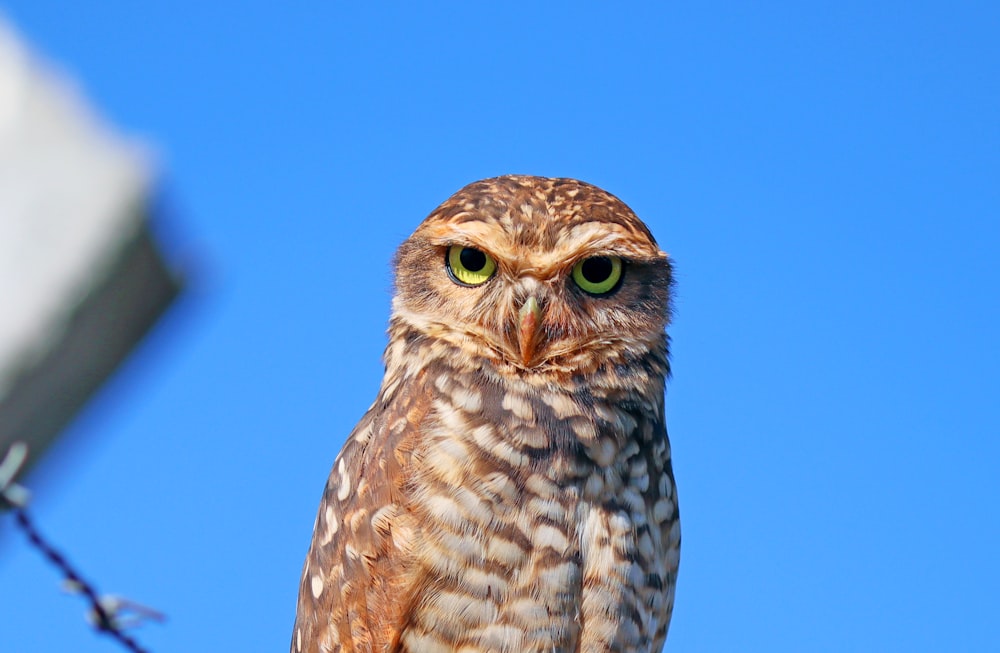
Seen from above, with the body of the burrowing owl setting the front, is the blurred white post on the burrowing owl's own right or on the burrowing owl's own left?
on the burrowing owl's own right

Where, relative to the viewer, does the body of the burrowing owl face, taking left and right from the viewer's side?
facing the viewer and to the right of the viewer
